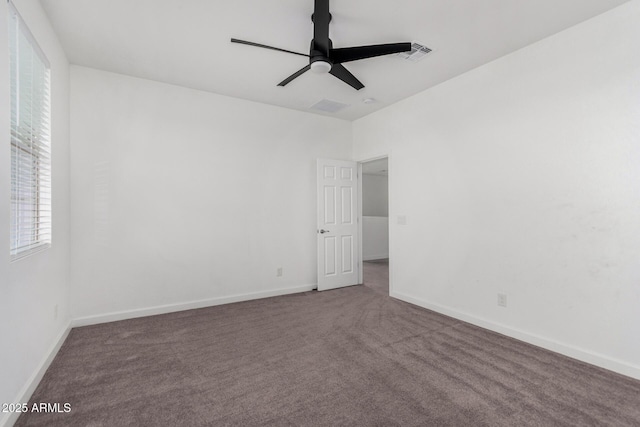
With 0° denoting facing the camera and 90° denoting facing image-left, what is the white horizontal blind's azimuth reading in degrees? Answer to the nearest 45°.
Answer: approximately 270°

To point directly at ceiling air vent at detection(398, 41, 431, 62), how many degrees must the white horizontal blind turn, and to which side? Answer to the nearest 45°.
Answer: approximately 45° to its right

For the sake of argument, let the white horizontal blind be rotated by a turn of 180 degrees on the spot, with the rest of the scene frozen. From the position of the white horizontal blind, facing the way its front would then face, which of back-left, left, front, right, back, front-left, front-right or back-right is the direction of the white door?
back

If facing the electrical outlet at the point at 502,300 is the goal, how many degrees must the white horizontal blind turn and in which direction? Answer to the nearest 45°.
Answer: approximately 45° to its right

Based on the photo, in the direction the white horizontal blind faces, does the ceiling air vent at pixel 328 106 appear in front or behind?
in front

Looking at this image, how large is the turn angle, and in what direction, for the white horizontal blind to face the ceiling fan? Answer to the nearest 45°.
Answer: approximately 45° to its right
